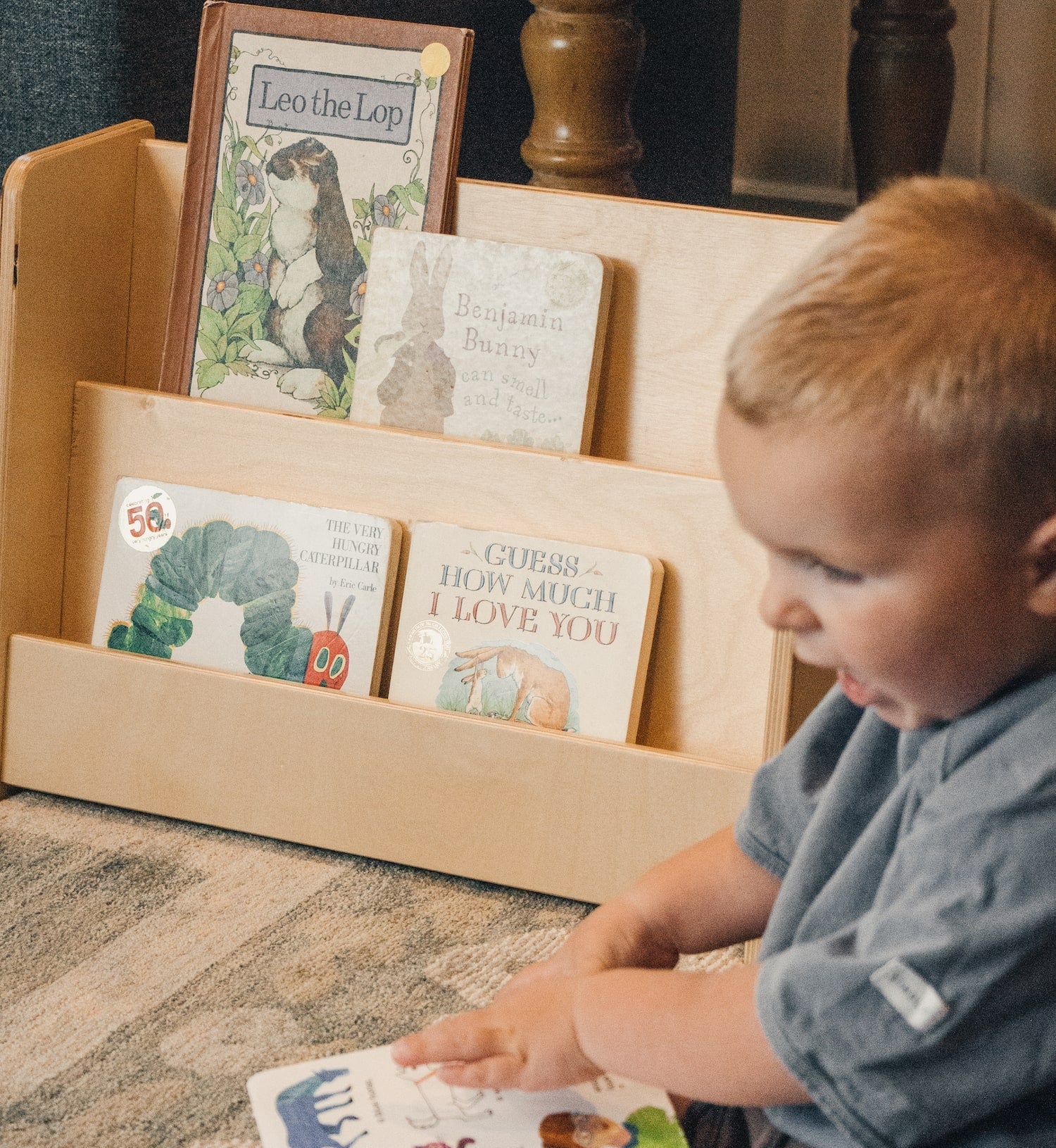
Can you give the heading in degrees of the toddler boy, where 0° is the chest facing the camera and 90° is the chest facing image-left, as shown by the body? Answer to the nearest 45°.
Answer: approximately 90°

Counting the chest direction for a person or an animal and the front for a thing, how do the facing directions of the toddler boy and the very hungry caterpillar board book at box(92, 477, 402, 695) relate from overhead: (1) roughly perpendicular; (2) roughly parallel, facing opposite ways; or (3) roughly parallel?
roughly perpendicular

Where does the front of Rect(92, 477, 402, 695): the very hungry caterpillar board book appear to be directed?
toward the camera

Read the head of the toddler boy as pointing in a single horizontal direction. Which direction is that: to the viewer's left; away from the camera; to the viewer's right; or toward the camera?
to the viewer's left

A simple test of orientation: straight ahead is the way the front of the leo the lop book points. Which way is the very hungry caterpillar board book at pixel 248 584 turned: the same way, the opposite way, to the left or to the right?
the same way

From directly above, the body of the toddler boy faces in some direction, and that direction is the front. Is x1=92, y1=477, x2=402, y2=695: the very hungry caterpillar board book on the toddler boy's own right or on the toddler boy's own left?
on the toddler boy's own right

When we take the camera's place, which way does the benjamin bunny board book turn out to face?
facing the viewer

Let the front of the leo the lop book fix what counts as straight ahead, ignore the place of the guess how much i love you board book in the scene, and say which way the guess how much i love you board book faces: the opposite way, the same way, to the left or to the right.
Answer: the same way

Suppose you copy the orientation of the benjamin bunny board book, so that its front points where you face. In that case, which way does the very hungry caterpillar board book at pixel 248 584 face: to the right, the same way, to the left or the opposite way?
the same way

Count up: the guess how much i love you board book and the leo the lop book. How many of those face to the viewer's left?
0
